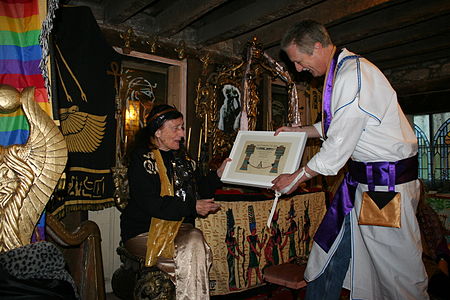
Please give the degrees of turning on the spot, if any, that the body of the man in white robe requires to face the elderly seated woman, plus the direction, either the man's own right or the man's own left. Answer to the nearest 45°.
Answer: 0° — they already face them

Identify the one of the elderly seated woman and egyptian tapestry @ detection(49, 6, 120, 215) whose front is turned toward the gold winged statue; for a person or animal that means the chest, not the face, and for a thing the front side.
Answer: the egyptian tapestry

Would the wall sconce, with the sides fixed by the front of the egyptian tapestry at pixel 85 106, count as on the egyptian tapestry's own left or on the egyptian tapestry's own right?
on the egyptian tapestry's own left

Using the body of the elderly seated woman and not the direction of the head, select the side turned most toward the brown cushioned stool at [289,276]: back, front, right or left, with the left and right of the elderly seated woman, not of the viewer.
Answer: front

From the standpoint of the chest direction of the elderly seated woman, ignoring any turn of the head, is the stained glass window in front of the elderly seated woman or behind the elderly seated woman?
in front

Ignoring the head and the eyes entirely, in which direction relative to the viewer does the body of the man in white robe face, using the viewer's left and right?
facing to the left of the viewer

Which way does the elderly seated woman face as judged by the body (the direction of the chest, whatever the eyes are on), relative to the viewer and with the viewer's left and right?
facing to the right of the viewer

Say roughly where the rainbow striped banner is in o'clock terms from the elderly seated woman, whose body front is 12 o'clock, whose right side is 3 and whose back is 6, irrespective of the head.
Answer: The rainbow striped banner is roughly at 5 o'clock from the elderly seated woman.
